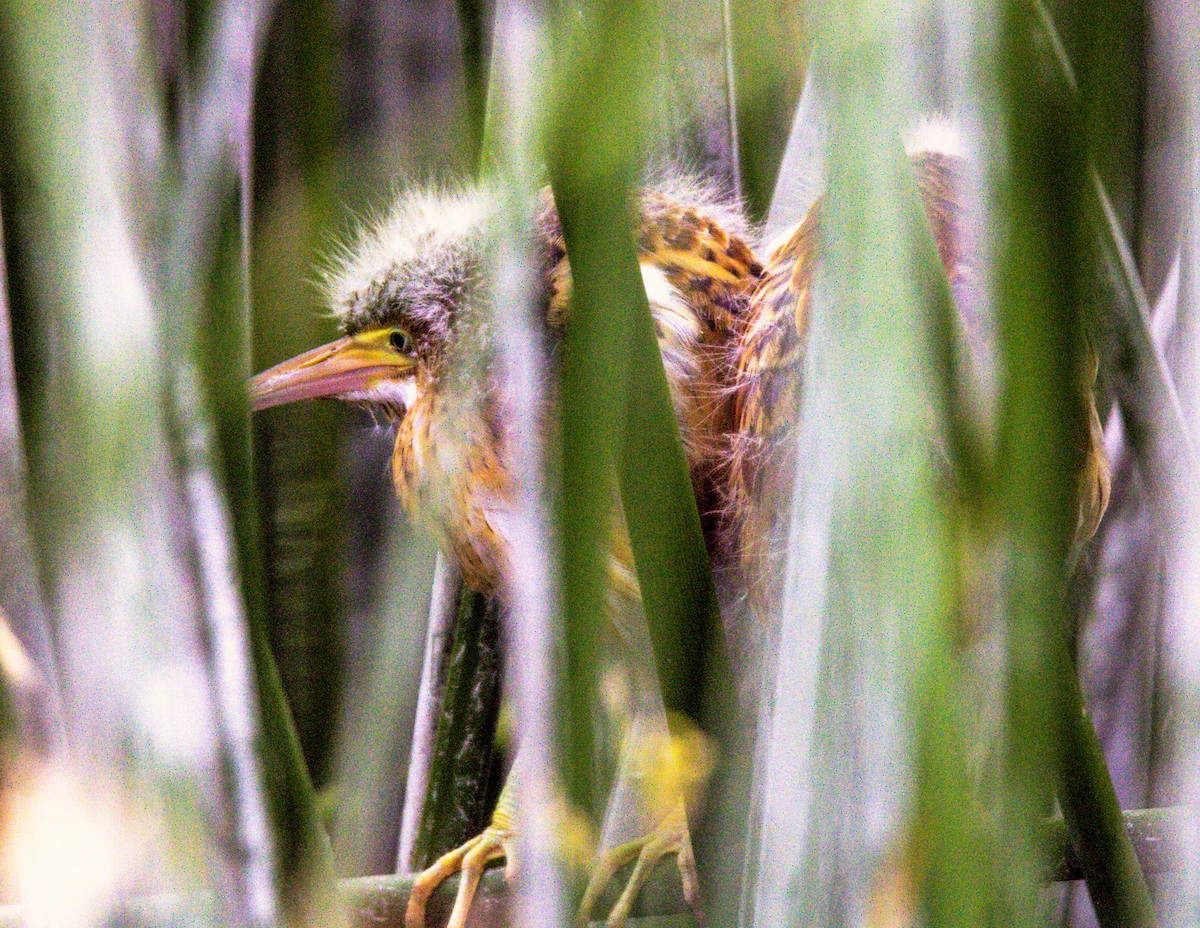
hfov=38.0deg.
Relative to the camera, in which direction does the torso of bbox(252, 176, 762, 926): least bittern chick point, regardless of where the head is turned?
to the viewer's left
